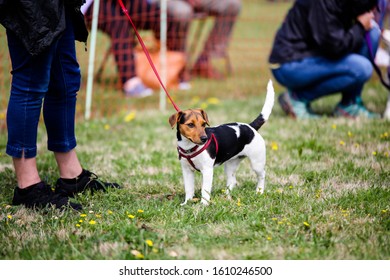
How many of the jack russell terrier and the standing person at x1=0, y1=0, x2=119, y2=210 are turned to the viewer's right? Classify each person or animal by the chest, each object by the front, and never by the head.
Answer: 1

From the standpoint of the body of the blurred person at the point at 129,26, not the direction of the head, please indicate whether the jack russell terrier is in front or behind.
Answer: in front

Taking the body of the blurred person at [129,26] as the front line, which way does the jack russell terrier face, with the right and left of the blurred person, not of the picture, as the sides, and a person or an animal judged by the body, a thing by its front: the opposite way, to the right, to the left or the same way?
to the right

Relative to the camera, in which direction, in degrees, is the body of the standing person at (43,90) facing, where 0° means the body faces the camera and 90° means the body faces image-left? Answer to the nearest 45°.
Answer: approximately 270°

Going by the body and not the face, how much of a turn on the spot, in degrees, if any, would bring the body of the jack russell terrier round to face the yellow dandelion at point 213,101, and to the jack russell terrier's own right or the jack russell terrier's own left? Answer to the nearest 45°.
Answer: approximately 135° to the jack russell terrier's own right

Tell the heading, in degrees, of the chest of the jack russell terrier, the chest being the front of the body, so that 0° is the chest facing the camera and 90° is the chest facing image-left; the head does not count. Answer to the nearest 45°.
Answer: approximately 45°

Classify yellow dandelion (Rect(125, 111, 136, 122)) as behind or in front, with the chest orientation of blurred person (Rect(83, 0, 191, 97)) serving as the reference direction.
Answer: in front

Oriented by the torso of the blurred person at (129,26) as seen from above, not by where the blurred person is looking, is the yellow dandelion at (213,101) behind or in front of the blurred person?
in front

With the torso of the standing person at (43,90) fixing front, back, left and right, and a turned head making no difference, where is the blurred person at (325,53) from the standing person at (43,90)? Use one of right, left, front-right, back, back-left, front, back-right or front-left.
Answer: front-left
